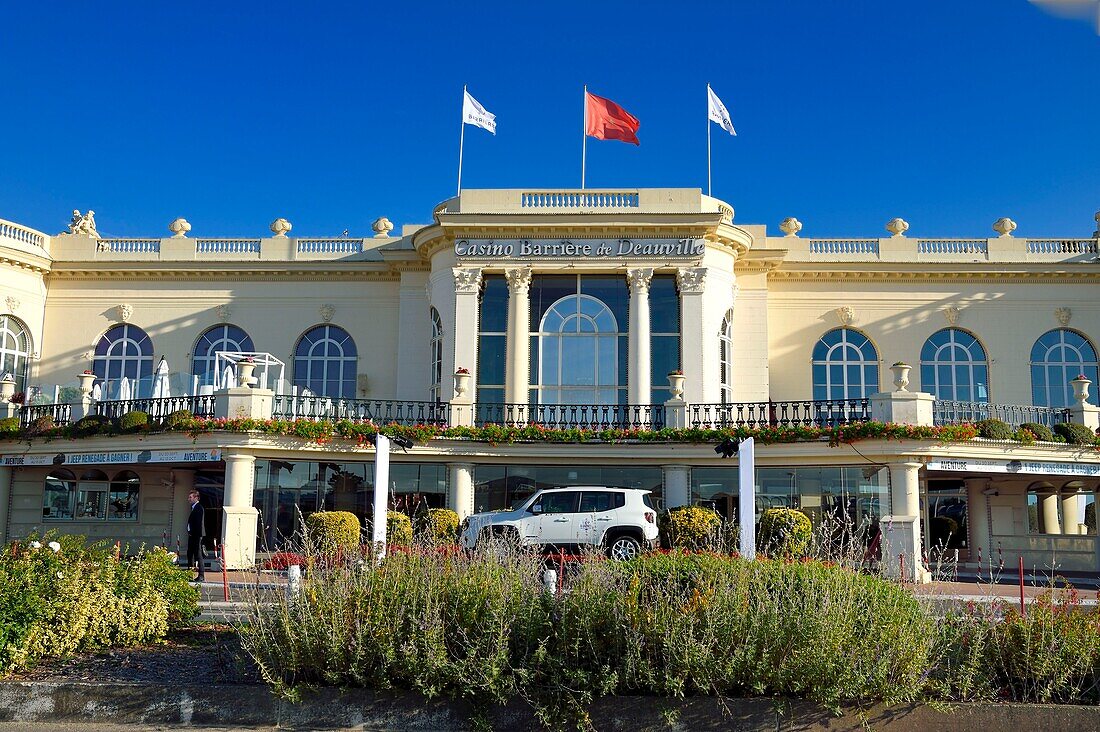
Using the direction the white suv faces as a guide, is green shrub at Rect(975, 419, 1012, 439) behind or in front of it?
behind

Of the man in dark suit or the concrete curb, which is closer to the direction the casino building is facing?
the concrete curb

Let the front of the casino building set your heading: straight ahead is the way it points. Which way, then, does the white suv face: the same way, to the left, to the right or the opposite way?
to the right

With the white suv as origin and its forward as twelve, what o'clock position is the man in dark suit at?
The man in dark suit is roughly at 12 o'clock from the white suv.

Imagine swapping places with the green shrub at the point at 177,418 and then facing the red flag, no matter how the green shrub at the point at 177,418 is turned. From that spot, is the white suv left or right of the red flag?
right

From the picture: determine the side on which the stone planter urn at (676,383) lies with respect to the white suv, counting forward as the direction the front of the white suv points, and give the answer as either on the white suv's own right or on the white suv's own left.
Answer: on the white suv's own right

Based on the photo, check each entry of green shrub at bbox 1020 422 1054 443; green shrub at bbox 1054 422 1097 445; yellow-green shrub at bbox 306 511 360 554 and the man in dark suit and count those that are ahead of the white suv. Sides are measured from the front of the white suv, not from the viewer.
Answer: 2

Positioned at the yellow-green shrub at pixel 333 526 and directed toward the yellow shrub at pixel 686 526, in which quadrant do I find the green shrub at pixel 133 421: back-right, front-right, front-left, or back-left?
back-left

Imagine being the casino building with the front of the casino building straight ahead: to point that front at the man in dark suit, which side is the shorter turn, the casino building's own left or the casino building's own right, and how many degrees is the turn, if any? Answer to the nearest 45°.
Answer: approximately 45° to the casino building's own right

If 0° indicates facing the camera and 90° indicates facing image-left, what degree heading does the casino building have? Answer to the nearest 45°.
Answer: approximately 0°

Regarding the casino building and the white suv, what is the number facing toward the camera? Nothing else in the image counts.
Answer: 1

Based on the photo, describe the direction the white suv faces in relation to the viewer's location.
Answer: facing to the left of the viewer

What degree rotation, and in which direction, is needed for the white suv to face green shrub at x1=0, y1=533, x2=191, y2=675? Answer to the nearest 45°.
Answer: approximately 45° to its left
